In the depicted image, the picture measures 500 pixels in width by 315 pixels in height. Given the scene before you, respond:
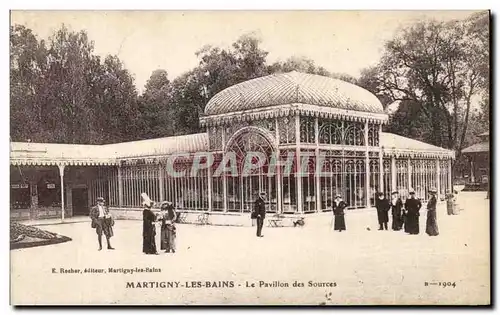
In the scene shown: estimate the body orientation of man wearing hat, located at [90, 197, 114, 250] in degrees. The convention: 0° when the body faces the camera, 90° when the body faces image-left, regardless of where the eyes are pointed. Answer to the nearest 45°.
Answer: approximately 0°

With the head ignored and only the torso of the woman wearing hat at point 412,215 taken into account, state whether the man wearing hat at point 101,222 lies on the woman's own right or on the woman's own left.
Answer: on the woman's own right

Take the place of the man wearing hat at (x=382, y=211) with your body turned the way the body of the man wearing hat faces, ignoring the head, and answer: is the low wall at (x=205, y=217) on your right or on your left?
on your right

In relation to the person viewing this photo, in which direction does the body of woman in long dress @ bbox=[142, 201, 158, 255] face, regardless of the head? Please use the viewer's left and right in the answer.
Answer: facing to the right of the viewer

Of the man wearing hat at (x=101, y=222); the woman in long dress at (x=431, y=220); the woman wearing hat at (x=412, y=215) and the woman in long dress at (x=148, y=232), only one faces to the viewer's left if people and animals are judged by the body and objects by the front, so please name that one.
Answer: the woman in long dress at (x=431, y=220)

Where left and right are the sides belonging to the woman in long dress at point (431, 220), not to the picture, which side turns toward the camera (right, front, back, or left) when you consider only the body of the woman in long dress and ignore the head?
left

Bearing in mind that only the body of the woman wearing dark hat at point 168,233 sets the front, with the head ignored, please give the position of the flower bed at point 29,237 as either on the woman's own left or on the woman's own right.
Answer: on the woman's own right

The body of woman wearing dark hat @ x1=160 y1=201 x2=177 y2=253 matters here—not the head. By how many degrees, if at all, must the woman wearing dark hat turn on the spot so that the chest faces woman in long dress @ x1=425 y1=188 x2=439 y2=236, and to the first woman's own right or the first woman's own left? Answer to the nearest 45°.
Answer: approximately 135° to the first woman's own left

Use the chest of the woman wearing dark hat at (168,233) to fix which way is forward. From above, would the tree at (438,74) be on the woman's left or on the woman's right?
on the woman's left
